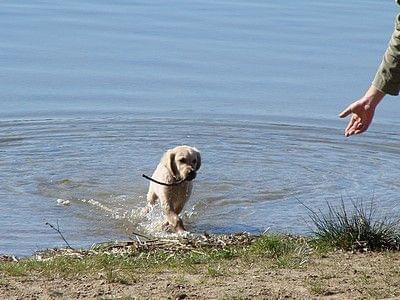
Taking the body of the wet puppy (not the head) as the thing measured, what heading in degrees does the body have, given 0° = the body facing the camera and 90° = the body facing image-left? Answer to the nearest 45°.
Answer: approximately 315°

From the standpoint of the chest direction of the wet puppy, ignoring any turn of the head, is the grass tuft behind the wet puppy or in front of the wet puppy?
in front
